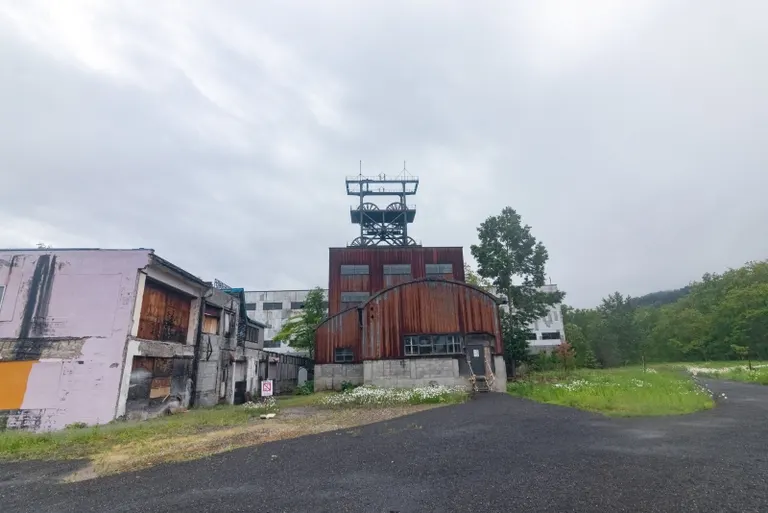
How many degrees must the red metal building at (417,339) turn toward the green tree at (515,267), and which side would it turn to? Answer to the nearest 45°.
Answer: approximately 135° to its left

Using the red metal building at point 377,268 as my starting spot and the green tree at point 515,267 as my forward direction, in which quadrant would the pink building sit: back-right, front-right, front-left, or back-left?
back-right

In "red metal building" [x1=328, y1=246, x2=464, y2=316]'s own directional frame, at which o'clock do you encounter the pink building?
The pink building is roughly at 1 o'clock from the red metal building.

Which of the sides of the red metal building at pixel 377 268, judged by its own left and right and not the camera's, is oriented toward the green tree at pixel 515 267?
left

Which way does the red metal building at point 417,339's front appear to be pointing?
toward the camera

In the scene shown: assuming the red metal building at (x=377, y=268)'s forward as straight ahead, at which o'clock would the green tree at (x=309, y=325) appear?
The green tree is roughly at 4 o'clock from the red metal building.

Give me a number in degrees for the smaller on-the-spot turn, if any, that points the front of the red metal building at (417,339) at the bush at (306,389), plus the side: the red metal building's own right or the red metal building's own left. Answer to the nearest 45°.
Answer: approximately 45° to the red metal building's own right
